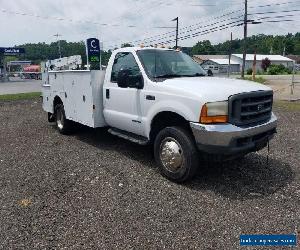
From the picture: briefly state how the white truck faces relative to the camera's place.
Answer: facing the viewer and to the right of the viewer
